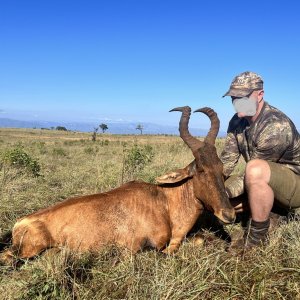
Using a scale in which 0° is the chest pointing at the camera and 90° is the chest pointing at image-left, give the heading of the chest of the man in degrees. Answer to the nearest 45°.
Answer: approximately 45°

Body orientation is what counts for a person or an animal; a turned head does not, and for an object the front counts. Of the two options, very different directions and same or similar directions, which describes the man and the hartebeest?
very different directions

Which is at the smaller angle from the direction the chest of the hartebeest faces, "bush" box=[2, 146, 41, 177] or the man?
the man

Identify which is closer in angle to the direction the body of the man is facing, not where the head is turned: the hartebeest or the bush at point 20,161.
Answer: the hartebeest

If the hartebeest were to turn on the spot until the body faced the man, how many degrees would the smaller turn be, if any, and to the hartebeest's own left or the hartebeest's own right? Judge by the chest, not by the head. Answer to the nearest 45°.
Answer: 0° — it already faces them

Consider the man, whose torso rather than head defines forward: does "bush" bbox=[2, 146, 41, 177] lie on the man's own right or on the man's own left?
on the man's own right

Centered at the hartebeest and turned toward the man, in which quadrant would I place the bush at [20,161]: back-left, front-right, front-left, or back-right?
back-left

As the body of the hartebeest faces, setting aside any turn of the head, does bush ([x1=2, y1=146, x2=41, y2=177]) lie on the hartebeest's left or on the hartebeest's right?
on the hartebeest's left

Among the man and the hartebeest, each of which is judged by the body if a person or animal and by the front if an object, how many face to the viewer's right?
1

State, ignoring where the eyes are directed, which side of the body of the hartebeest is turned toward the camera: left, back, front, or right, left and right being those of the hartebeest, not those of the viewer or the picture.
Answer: right
